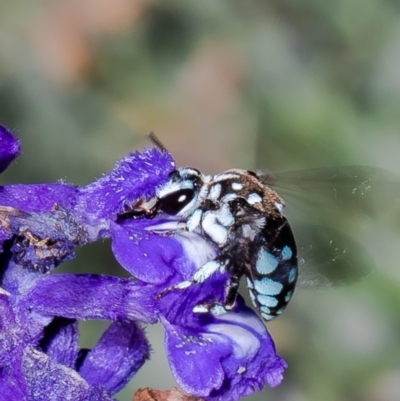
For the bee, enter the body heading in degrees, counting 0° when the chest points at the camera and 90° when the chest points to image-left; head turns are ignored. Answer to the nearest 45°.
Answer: approximately 90°
